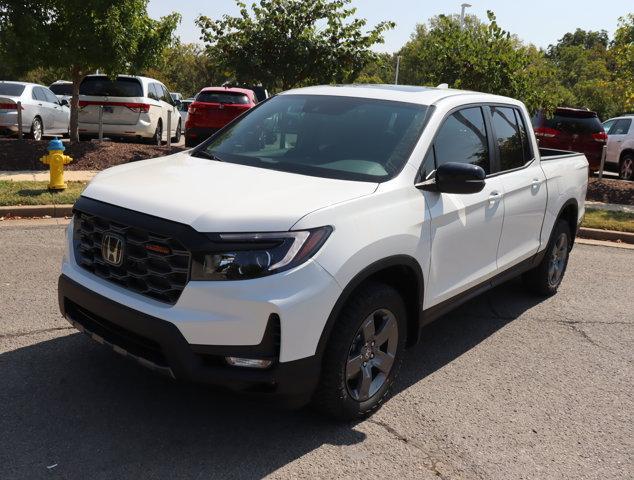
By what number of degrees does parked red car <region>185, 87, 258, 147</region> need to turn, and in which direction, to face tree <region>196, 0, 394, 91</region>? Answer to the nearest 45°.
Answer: approximately 45° to its right

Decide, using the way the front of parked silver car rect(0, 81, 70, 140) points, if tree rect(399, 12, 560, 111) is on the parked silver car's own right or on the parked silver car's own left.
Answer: on the parked silver car's own right

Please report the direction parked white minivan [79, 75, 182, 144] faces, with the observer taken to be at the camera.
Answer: facing away from the viewer and to the right of the viewer

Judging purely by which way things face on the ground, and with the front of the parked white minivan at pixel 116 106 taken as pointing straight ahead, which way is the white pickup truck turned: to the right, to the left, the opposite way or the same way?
the opposite way

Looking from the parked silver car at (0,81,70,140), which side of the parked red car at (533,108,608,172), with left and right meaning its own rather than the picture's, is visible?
left

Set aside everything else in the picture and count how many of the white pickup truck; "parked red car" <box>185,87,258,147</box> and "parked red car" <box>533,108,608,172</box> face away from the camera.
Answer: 2

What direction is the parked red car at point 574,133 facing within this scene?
away from the camera

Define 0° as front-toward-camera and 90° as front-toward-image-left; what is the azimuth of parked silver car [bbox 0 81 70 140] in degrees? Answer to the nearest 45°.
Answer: approximately 225°

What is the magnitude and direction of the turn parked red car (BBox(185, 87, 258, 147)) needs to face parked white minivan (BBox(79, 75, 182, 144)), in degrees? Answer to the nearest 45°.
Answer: approximately 90° to its left

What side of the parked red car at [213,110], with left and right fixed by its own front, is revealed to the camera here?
back

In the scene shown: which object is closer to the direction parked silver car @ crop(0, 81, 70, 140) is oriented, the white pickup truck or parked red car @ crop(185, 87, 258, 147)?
the parked red car

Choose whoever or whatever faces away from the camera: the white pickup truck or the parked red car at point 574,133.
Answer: the parked red car

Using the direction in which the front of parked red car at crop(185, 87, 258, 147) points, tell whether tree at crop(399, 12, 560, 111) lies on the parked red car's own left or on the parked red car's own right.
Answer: on the parked red car's own right

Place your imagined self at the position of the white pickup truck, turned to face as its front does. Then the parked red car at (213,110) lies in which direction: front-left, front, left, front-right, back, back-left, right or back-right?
back-right

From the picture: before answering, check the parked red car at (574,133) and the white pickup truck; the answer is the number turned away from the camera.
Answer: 1

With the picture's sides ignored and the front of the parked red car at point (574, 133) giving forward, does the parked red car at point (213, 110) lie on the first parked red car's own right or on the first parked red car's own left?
on the first parked red car's own left

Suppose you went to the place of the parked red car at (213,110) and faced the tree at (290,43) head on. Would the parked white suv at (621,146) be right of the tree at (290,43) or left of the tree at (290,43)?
right
